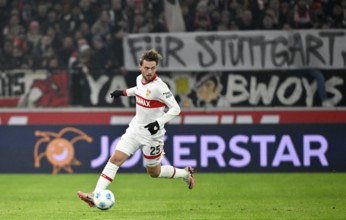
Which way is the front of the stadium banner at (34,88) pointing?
toward the camera

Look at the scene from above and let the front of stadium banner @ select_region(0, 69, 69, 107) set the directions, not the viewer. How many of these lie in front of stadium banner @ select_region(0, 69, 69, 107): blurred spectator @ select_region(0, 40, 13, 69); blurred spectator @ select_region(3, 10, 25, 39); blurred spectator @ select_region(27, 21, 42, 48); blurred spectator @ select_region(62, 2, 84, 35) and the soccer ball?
1

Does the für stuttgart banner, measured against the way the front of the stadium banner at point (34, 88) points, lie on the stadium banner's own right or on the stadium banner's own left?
on the stadium banner's own left

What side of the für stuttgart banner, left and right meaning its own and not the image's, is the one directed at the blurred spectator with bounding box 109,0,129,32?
right

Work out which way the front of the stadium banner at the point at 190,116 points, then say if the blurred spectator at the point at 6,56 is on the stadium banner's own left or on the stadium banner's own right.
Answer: on the stadium banner's own right

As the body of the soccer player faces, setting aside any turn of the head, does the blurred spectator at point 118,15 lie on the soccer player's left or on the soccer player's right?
on the soccer player's right

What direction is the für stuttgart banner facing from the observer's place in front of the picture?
facing the viewer

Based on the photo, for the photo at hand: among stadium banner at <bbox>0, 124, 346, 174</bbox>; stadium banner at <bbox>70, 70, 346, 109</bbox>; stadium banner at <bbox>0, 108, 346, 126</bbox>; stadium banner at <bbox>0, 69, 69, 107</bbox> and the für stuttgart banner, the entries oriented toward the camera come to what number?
5

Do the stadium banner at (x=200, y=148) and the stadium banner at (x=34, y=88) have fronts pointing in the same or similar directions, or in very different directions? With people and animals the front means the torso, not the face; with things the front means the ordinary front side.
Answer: same or similar directions

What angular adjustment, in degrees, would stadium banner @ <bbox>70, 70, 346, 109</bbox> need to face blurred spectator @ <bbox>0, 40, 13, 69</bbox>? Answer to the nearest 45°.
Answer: approximately 90° to its right

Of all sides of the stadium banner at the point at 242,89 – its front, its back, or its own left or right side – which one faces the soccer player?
front

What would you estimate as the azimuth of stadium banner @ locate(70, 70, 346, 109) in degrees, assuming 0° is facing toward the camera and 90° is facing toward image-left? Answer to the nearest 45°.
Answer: approximately 0°
